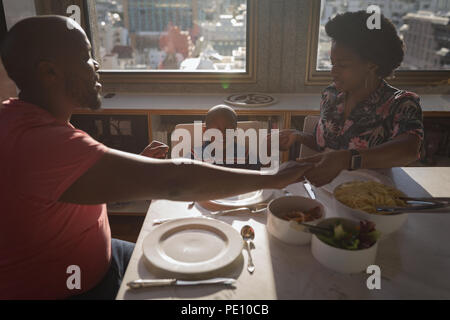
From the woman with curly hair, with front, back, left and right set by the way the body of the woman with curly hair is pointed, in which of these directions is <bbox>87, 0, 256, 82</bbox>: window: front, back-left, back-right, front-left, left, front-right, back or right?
right

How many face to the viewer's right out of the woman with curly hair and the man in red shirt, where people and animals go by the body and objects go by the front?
1

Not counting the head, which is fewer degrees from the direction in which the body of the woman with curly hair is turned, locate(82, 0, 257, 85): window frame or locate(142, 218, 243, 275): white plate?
the white plate

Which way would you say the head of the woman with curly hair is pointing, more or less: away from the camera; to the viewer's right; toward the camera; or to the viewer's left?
to the viewer's left

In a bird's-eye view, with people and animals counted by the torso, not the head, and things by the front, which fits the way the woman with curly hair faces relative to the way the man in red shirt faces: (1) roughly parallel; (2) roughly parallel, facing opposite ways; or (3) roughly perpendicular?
roughly parallel, facing opposite ways

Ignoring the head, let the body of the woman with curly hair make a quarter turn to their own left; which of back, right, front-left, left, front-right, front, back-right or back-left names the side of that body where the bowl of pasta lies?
front-right

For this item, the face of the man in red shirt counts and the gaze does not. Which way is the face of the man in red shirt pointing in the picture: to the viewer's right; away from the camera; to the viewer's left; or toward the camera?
to the viewer's right

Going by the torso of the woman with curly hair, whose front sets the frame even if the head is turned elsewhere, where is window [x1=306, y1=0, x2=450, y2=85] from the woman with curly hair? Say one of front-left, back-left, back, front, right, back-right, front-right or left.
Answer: back-right

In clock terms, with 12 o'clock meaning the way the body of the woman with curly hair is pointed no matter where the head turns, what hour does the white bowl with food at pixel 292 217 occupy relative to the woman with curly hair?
The white bowl with food is roughly at 11 o'clock from the woman with curly hair.

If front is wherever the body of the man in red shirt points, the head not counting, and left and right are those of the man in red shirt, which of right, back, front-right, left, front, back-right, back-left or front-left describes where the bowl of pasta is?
front

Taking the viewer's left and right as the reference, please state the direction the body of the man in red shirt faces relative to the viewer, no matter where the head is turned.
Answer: facing to the right of the viewer

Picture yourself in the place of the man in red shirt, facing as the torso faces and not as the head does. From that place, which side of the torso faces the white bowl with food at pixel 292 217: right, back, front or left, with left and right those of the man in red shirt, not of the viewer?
front

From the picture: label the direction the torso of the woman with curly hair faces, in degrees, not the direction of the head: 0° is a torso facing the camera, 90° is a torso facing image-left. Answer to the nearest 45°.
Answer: approximately 45°

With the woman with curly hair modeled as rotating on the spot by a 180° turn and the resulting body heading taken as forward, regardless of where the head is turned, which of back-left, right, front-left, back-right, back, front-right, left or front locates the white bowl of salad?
back-right

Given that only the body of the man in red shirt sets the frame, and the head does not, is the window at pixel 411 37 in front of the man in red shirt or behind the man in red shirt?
in front
